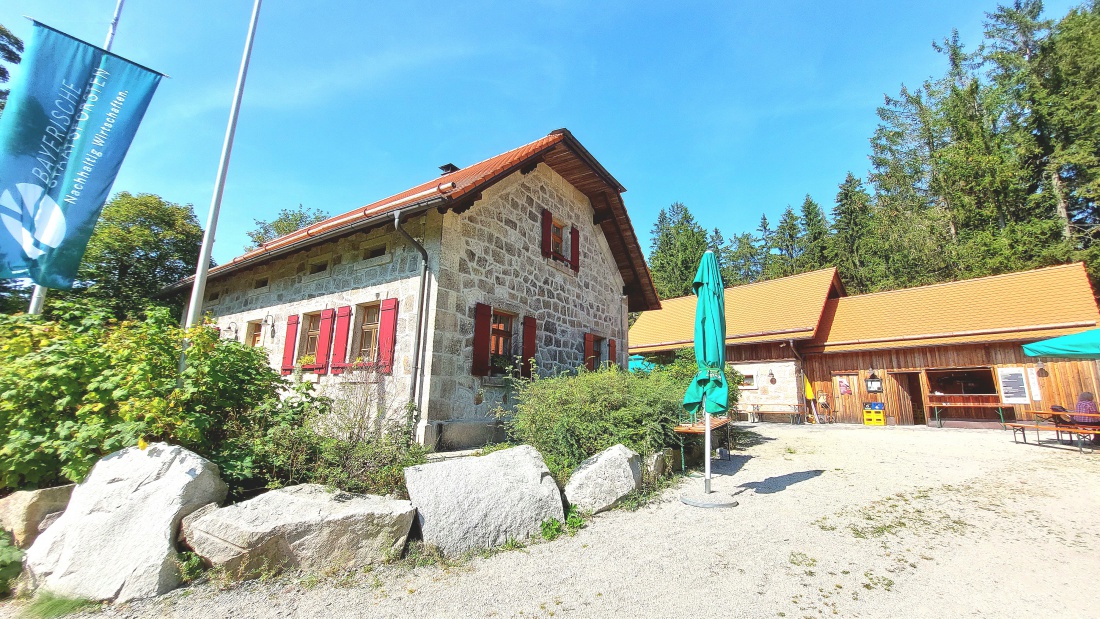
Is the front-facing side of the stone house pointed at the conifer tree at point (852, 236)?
no

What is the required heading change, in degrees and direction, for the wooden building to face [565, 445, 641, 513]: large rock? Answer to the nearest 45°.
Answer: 0° — it already faces it

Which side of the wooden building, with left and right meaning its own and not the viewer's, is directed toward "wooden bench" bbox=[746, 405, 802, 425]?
right

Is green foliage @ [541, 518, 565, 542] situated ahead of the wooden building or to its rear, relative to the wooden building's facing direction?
ahead

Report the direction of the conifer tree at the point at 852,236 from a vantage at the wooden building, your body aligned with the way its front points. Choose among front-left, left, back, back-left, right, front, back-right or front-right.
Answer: back

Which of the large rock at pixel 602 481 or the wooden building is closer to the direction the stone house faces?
the large rock

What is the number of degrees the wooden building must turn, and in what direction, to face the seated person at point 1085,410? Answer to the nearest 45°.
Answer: approximately 45° to its left

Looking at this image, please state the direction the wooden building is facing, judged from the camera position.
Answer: facing the viewer

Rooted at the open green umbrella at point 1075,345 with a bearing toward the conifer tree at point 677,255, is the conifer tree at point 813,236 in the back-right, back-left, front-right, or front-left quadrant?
front-right

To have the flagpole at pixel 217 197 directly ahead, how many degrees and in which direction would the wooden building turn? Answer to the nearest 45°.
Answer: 0° — it already faces it

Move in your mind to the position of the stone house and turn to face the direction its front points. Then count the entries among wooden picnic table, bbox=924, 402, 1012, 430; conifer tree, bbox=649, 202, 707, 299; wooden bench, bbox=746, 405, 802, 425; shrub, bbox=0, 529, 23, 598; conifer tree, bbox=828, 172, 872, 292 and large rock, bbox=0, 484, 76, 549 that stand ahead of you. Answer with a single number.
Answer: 2

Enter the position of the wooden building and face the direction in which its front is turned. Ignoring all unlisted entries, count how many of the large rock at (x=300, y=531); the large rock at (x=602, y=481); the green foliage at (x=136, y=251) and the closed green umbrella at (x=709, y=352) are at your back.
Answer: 0
